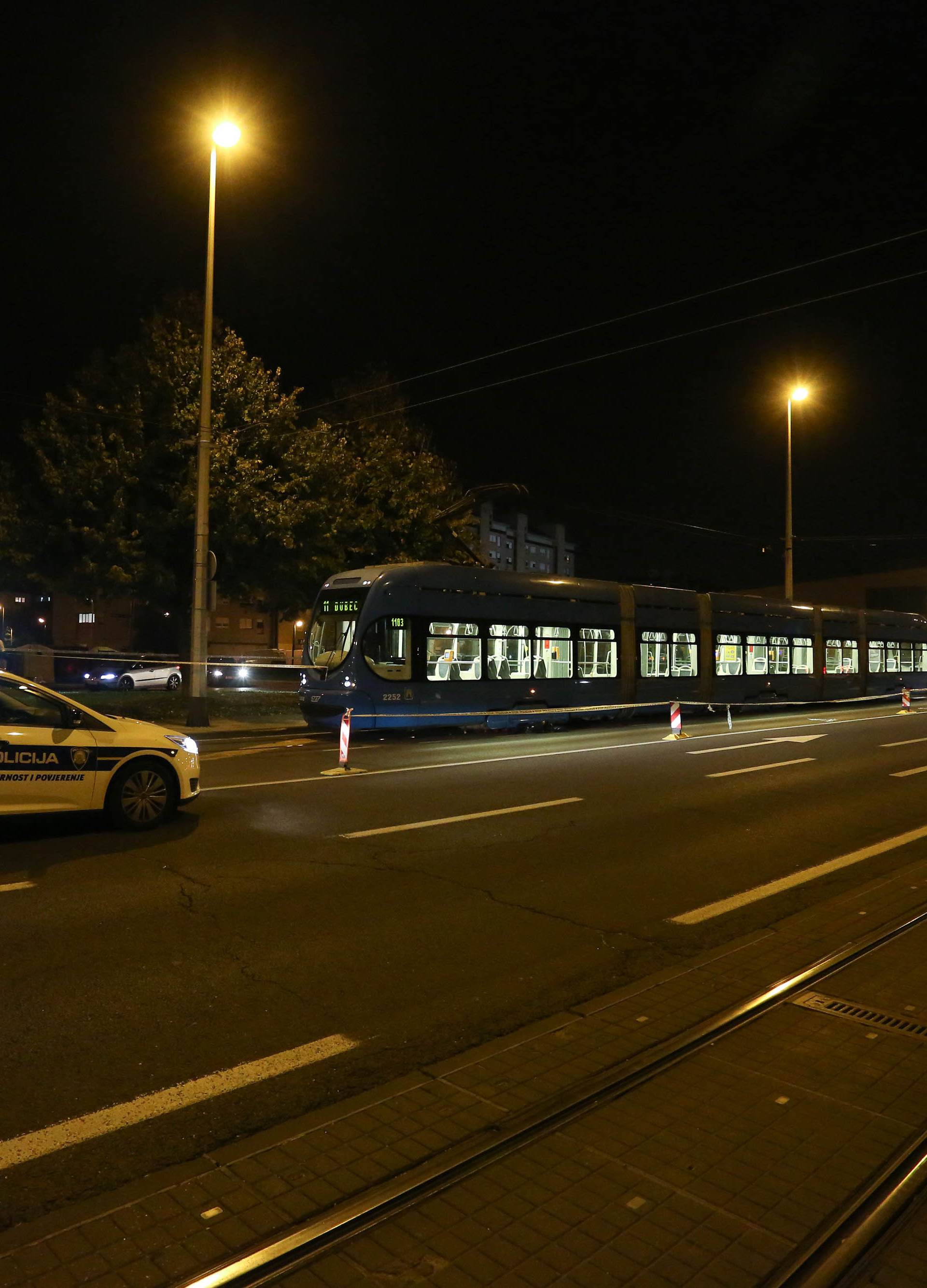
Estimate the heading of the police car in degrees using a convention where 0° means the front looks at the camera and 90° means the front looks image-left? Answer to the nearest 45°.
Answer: approximately 270°

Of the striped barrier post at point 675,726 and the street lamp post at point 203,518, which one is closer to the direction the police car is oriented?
the striped barrier post

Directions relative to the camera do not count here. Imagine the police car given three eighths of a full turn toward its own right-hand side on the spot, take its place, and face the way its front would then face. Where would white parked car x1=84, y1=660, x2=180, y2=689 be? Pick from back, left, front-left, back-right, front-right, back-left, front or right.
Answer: back-right

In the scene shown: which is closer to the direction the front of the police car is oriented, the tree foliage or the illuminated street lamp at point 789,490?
the illuminated street lamp

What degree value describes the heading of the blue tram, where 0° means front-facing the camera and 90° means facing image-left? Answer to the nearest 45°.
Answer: approximately 45°

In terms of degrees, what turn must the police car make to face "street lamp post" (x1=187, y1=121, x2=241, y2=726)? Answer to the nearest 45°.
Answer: approximately 90° to its left

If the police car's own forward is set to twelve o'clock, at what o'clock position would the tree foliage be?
The tree foliage is roughly at 9 o'clock from the police car.

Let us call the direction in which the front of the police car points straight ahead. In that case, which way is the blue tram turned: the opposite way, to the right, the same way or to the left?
the opposite way

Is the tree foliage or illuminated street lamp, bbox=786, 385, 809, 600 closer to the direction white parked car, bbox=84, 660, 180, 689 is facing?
the tree foliage

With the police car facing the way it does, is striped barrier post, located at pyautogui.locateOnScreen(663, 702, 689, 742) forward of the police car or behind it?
forward

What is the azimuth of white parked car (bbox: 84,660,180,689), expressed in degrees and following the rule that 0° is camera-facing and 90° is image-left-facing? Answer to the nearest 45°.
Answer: approximately 45°

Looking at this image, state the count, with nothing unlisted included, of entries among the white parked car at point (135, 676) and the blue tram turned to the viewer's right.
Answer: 0
